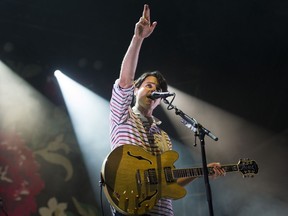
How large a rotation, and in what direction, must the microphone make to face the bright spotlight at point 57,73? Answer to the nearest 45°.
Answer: approximately 45° to its right

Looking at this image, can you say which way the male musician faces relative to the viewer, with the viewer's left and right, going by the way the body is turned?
facing the viewer and to the right of the viewer

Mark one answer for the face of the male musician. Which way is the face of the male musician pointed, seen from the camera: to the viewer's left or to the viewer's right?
to the viewer's right

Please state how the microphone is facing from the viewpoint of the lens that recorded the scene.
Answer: facing to the left of the viewer

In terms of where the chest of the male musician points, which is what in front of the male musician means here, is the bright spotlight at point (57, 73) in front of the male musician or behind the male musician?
behind
